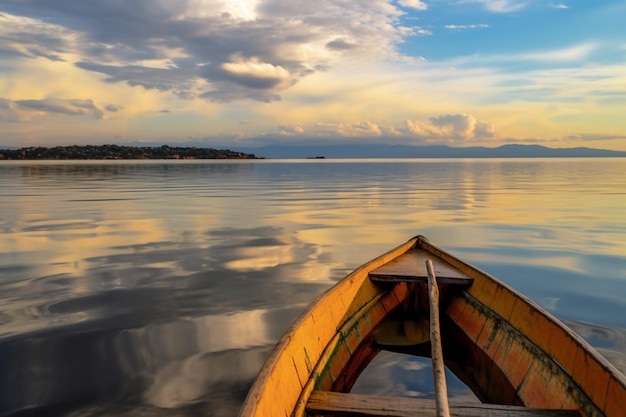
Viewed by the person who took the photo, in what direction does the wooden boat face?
facing away from the viewer
